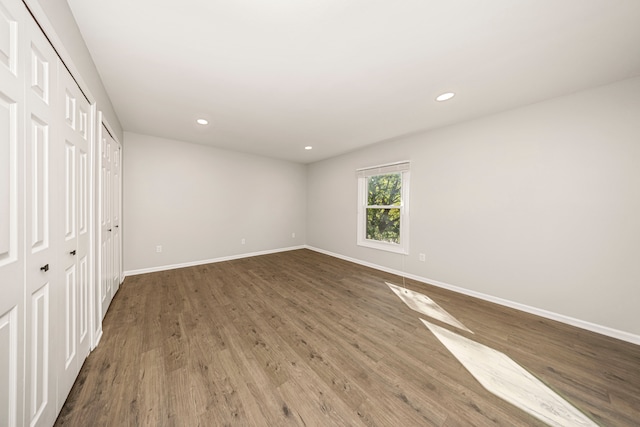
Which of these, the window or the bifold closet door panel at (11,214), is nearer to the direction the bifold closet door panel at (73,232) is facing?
the window

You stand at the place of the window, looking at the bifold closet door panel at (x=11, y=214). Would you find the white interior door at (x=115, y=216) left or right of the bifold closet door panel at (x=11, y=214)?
right

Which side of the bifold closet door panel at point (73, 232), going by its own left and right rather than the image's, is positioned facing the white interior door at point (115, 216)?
left

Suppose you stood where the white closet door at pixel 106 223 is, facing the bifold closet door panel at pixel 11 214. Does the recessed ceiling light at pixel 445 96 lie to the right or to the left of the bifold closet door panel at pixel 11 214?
left

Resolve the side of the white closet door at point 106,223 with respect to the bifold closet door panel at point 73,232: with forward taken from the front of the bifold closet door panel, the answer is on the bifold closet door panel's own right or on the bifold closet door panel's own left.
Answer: on the bifold closet door panel's own left

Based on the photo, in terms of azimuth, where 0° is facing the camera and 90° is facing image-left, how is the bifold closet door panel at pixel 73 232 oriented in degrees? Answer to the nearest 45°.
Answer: approximately 270°

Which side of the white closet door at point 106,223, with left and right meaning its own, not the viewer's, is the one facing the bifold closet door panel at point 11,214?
right

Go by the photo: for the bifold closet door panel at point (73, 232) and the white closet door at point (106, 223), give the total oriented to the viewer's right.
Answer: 2

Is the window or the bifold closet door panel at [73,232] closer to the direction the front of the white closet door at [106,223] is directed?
the window

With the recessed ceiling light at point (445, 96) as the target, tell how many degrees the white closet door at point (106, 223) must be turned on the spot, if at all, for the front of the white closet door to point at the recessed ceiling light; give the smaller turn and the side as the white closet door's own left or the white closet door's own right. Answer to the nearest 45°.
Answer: approximately 45° to the white closet door's own right

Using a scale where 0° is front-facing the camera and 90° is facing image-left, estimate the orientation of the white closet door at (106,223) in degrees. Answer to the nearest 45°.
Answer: approximately 270°

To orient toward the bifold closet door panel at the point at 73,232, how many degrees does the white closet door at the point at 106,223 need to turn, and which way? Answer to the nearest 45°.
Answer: approximately 90° to its right
